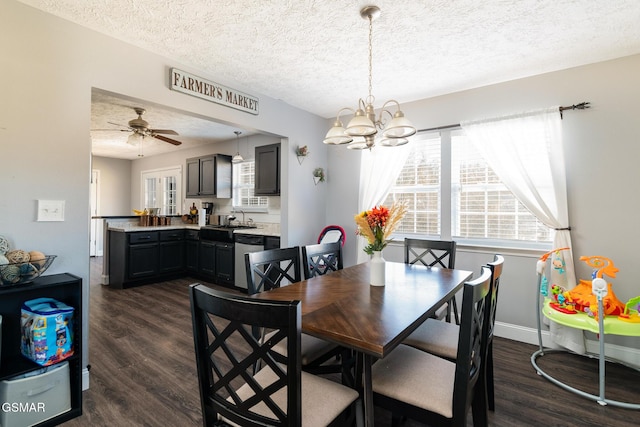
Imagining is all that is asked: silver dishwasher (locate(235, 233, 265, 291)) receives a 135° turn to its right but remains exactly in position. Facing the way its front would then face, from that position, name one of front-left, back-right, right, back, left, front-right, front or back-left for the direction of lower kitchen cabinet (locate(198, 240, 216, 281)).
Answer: front-left

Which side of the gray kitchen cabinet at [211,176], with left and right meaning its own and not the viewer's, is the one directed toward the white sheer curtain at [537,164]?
left

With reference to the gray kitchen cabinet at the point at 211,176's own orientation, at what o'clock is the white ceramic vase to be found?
The white ceramic vase is roughly at 10 o'clock from the gray kitchen cabinet.

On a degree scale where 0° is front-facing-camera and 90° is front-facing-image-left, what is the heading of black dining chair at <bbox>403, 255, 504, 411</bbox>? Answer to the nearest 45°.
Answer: approximately 90°

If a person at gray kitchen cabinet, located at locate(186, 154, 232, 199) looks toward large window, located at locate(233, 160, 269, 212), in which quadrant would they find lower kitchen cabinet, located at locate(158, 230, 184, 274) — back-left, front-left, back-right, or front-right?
back-right

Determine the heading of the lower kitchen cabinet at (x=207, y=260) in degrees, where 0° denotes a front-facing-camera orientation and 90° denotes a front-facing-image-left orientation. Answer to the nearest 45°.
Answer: approximately 45°

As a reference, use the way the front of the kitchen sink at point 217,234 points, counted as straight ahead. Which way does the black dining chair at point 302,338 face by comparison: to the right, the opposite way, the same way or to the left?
to the left

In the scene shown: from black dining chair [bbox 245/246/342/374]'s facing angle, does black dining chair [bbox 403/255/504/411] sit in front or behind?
in front

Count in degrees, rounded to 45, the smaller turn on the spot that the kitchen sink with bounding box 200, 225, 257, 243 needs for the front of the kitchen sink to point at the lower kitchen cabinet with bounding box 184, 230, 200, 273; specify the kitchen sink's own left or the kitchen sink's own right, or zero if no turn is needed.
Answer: approximately 90° to the kitchen sink's own right

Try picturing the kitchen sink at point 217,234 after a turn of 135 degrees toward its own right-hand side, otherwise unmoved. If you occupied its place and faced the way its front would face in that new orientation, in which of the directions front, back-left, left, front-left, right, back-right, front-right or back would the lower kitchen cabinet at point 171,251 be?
front-left

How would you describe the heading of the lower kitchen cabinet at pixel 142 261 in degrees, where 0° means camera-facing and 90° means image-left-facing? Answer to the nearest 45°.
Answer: approximately 315°

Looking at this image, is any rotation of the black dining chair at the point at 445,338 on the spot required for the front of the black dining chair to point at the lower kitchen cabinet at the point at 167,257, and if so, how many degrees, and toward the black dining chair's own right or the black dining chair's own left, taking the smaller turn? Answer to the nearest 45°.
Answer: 0° — it already faces it
